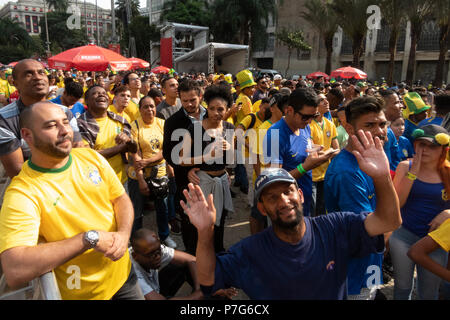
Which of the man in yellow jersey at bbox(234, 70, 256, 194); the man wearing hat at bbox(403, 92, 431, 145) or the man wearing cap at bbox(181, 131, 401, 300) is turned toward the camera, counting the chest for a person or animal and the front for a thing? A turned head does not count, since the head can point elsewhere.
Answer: the man wearing cap at bbox(181, 131, 401, 300)

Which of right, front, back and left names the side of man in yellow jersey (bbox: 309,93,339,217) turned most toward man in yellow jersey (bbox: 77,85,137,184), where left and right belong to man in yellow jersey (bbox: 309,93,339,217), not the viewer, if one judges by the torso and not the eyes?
right

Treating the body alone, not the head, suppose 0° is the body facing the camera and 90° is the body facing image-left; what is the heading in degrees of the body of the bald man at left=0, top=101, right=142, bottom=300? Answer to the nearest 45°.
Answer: approximately 315°

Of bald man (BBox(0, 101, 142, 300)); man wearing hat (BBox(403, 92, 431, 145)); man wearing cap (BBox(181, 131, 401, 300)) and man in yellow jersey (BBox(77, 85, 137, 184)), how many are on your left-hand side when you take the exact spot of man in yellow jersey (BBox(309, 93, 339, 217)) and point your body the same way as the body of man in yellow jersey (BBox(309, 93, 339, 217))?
1
